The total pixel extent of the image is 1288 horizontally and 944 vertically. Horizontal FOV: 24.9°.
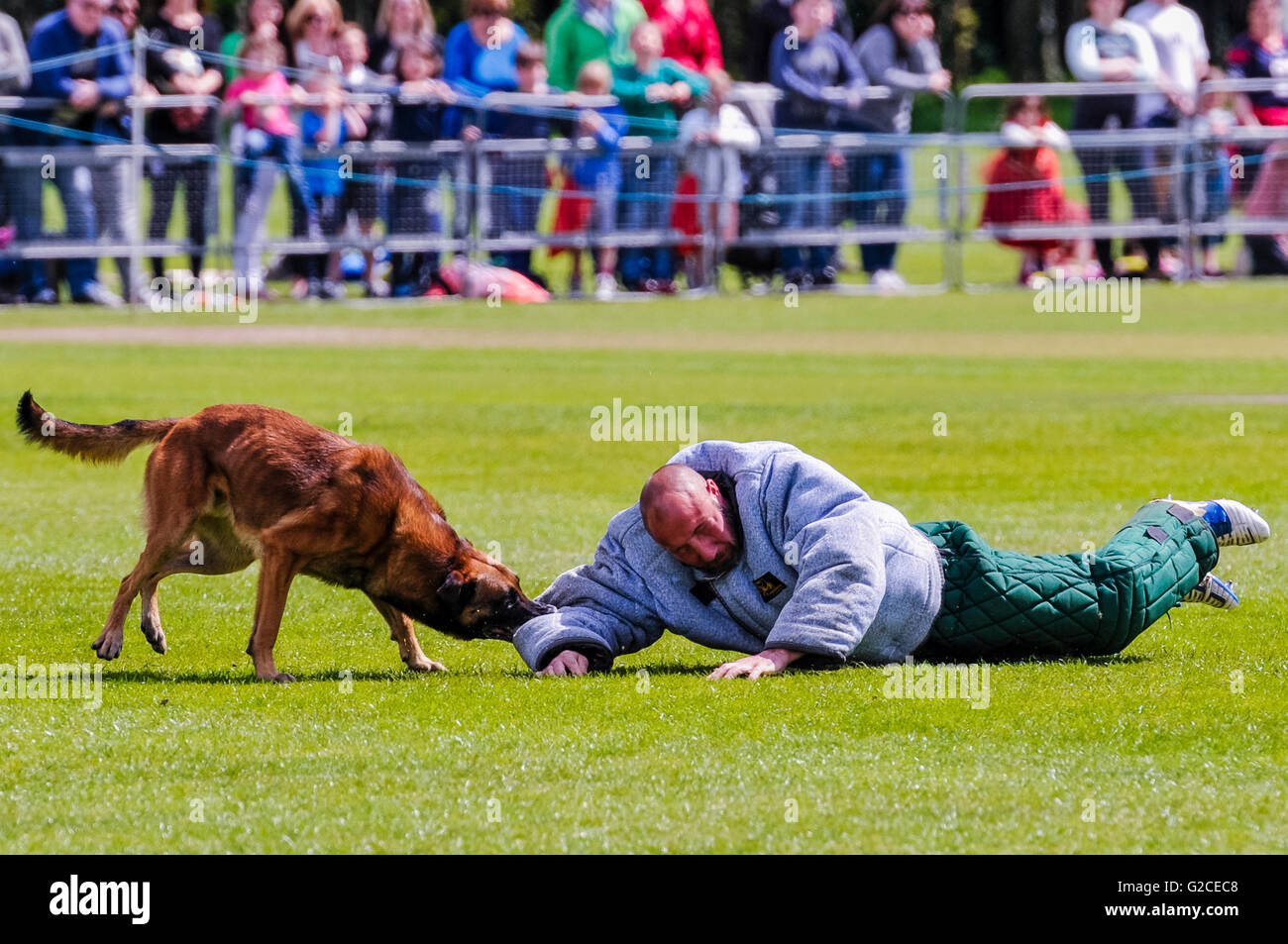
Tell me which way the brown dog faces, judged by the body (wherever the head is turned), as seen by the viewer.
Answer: to the viewer's right

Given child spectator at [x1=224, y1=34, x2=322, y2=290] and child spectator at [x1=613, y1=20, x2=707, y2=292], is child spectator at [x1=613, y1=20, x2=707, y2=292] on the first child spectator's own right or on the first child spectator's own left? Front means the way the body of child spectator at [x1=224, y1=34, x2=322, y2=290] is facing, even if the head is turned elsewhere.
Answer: on the first child spectator's own left

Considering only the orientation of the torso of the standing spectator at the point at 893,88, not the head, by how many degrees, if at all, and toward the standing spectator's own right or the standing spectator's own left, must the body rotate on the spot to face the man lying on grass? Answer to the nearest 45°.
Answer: approximately 45° to the standing spectator's own right

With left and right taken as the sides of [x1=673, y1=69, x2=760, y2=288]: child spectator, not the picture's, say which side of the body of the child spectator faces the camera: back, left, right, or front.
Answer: front

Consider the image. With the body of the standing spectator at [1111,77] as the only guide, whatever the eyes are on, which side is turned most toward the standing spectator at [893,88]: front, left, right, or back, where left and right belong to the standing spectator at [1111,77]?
right

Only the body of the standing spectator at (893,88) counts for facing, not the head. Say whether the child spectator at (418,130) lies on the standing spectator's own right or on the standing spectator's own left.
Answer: on the standing spectator's own right

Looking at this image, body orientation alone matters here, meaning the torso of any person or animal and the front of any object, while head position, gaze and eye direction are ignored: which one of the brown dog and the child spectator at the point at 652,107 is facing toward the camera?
the child spectator

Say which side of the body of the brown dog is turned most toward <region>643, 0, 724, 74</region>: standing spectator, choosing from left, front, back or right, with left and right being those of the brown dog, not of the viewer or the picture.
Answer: left

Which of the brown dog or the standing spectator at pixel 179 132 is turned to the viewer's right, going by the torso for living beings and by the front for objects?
the brown dog

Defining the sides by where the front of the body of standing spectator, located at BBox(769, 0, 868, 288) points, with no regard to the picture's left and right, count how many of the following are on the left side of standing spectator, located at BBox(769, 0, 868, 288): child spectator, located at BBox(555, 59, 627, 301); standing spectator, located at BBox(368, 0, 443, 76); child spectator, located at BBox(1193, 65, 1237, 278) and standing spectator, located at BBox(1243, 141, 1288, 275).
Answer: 2

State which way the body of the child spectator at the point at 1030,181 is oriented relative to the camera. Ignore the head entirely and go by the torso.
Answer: toward the camera

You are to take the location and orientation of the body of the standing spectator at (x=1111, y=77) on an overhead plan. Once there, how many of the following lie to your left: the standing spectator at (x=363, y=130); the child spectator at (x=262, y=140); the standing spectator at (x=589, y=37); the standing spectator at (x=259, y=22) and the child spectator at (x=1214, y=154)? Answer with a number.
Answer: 1

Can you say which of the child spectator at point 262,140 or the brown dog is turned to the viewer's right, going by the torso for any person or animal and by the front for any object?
the brown dog

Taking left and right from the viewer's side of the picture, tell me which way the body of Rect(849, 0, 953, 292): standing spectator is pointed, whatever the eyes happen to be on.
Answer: facing the viewer and to the right of the viewer

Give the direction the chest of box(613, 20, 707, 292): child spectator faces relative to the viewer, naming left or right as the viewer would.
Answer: facing the viewer
